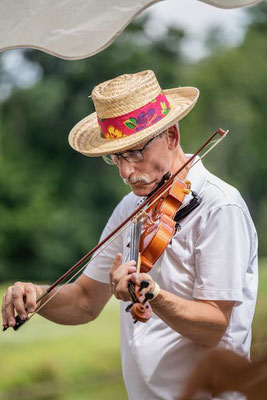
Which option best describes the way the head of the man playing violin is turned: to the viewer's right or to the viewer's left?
to the viewer's left

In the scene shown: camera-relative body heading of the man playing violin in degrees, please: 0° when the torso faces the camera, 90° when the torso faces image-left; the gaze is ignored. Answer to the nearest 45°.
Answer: approximately 45°
